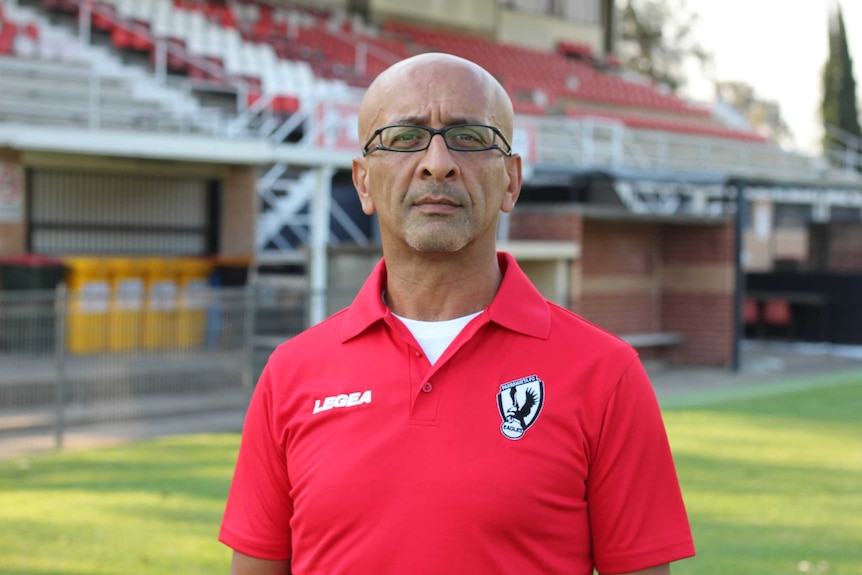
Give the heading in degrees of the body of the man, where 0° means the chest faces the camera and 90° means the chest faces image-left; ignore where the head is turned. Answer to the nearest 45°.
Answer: approximately 0°

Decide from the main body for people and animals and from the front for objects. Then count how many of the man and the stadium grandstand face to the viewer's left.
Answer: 0

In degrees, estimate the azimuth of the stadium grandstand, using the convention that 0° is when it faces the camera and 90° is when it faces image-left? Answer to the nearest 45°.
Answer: approximately 315°

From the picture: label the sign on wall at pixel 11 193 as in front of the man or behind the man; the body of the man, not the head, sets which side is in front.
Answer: behind

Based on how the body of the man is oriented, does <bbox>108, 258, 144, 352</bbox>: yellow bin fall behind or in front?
behind

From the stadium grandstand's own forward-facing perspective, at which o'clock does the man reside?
The man is roughly at 1 o'clock from the stadium grandstand.

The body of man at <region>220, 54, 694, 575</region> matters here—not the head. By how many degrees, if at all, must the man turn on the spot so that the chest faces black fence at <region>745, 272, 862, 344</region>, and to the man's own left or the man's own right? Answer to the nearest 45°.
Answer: approximately 180°

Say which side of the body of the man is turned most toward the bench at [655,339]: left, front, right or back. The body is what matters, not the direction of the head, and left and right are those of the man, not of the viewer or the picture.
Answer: back
